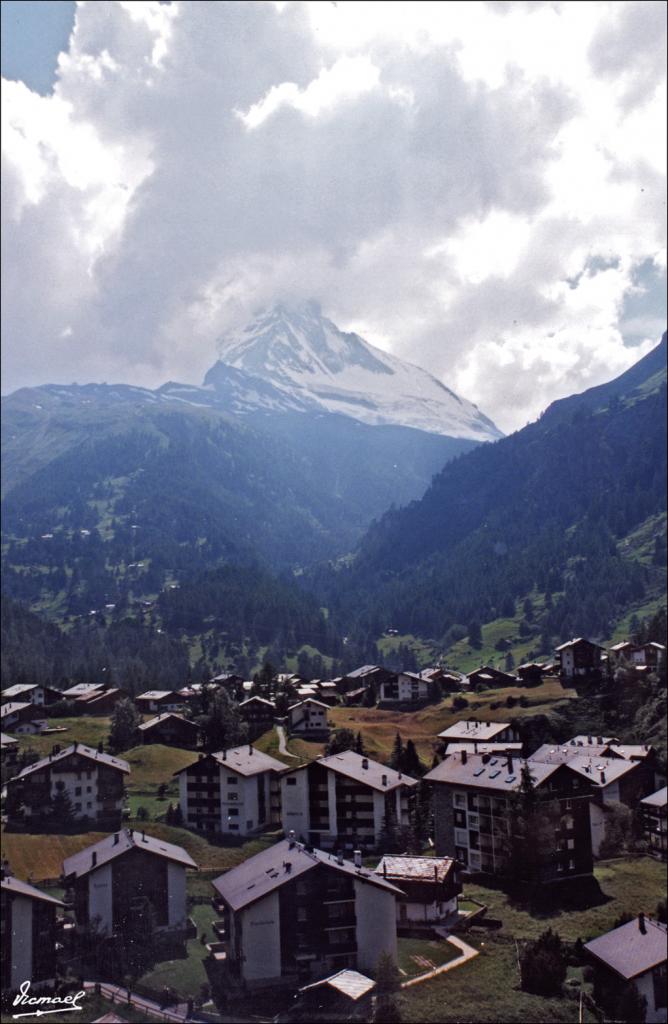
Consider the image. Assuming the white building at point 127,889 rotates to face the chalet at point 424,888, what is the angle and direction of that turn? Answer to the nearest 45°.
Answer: approximately 90° to its left

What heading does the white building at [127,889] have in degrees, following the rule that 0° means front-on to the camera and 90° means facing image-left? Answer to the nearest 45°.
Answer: approximately 0°

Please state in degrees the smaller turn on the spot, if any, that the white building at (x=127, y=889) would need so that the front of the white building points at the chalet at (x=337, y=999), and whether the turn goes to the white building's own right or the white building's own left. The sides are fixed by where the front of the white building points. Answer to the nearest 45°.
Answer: approximately 45° to the white building's own left

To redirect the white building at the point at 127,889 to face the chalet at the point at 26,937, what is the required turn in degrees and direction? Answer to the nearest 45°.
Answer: approximately 45° to its right

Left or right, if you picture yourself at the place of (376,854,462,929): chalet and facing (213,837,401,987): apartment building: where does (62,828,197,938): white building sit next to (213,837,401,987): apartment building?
right

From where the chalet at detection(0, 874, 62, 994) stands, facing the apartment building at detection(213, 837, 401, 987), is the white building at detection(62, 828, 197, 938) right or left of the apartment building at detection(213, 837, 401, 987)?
left

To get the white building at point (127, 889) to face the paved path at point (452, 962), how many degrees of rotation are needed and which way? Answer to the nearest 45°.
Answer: approximately 45° to its left

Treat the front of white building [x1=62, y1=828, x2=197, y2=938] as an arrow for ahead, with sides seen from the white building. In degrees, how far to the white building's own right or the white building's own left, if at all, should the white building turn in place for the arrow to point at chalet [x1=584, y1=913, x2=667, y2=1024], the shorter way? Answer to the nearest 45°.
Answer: approximately 45° to the white building's own left
